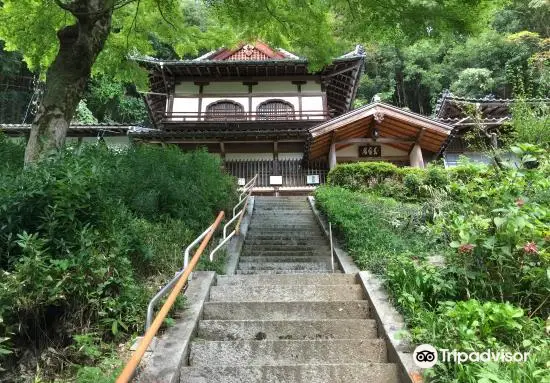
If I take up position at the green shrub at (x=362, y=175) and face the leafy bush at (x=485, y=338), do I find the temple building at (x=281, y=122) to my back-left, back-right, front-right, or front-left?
back-right

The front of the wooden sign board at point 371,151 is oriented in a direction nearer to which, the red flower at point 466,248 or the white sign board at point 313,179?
the red flower

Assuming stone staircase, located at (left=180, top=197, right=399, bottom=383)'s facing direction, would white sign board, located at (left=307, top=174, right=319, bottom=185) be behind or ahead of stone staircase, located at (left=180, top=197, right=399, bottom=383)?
behind

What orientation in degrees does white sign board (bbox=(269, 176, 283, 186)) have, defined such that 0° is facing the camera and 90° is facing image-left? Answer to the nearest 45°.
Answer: approximately 0°

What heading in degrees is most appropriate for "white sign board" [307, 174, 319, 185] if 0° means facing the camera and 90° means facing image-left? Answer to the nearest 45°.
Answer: approximately 0°

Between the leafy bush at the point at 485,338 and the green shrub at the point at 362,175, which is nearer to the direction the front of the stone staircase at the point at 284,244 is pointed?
the leafy bush
